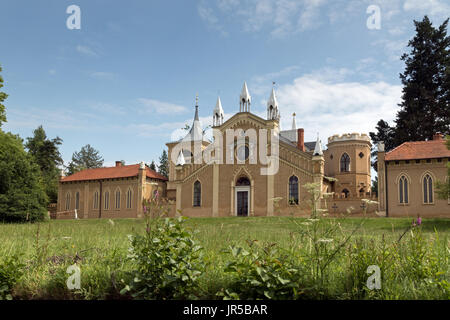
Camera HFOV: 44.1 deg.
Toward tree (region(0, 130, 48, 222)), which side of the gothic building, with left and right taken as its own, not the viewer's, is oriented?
right

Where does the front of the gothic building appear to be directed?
toward the camera

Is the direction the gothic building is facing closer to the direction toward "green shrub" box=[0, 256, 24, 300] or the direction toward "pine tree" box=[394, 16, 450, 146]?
the green shrub

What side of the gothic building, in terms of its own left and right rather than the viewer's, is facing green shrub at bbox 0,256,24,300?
front

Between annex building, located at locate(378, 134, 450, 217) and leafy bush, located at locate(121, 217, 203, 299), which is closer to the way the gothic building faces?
the leafy bush

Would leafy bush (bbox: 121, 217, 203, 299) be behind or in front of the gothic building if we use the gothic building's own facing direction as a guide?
in front

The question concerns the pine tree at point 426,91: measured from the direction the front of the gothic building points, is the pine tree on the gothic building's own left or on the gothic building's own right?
on the gothic building's own left

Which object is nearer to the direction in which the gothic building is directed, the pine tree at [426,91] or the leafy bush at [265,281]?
the leafy bush

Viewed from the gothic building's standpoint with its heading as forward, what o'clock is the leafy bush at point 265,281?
The leafy bush is roughly at 12 o'clock from the gothic building.
